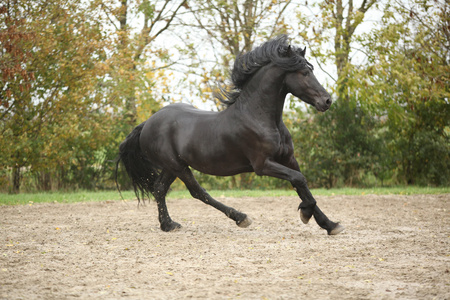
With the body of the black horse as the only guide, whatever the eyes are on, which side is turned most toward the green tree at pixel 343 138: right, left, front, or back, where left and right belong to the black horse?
left

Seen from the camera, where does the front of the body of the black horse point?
to the viewer's right

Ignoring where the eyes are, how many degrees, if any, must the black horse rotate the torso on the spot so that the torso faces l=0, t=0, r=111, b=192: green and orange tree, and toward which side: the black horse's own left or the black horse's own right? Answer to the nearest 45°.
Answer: approximately 135° to the black horse's own left

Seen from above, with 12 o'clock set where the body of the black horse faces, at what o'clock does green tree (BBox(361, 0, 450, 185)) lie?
The green tree is roughly at 10 o'clock from the black horse.
